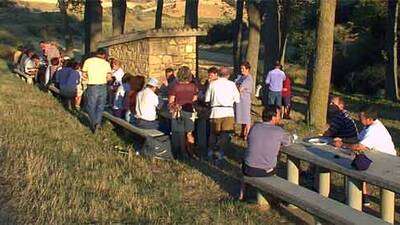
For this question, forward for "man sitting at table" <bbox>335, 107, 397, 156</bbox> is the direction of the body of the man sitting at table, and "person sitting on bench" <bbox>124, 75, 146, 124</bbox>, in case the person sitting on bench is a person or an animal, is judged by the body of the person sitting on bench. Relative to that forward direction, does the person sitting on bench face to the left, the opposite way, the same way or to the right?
to the right

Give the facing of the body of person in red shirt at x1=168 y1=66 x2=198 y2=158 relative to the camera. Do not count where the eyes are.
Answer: away from the camera

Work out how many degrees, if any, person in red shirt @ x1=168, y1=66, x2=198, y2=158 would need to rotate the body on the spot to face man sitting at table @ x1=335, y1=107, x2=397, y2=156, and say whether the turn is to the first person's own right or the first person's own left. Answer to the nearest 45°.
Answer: approximately 135° to the first person's own right

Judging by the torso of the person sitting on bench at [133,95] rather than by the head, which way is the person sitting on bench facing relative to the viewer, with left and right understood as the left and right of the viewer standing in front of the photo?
facing away from the viewer and to the right of the viewer

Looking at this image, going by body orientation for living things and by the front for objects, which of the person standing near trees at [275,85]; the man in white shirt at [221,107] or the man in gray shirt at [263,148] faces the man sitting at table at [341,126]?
the man in gray shirt

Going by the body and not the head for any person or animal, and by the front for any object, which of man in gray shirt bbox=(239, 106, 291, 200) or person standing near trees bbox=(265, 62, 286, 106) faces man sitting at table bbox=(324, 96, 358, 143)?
the man in gray shirt

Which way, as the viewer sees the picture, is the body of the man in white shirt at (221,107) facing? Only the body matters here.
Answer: away from the camera

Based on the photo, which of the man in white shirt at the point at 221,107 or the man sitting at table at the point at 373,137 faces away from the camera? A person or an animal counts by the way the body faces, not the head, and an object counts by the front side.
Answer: the man in white shirt
